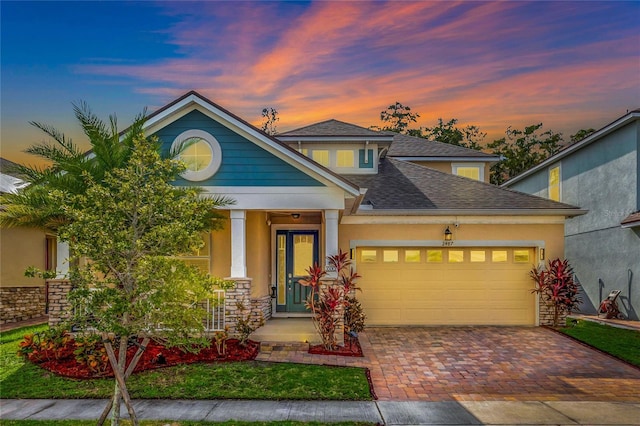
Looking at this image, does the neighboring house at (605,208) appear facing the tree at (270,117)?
no

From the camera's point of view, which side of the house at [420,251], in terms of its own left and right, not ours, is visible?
front

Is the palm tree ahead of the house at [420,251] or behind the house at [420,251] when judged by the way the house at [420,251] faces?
ahead

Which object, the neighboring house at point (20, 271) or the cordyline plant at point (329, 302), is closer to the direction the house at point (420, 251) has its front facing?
the cordyline plant

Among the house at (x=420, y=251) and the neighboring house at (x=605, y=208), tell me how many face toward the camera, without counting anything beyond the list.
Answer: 2

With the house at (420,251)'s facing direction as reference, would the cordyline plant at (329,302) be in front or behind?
in front

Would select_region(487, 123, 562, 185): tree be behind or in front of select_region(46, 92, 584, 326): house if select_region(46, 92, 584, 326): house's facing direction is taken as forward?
behind

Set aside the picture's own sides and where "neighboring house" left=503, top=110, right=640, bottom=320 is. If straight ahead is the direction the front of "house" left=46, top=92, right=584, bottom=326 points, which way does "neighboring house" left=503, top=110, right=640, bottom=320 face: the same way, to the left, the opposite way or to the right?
the same way

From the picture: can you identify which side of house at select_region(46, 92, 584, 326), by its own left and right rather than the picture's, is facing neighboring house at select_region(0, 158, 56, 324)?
right

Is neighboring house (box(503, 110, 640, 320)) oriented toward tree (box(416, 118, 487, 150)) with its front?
no

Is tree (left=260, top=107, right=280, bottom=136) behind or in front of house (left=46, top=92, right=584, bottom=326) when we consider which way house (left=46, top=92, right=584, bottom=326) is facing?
behind

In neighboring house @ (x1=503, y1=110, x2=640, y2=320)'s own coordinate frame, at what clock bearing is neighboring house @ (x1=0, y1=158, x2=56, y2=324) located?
neighboring house @ (x1=0, y1=158, x2=56, y2=324) is roughly at 2 o'clock from neighboring house @ (x1=503, y1=110, x2=640, y2=320).

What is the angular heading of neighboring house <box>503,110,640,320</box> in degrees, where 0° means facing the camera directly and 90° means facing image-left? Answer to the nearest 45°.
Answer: approximately 0°
